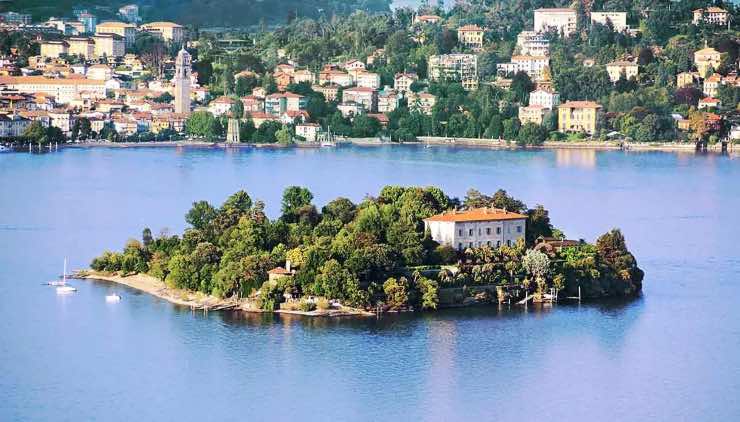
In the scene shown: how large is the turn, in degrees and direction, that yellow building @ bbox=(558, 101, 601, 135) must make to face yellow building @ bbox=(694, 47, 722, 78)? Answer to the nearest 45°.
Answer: approximately 135° to its left

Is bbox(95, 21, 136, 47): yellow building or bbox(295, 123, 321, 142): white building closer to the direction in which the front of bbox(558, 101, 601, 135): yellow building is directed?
the white building

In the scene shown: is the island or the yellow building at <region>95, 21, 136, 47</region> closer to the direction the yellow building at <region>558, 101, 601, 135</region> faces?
the island

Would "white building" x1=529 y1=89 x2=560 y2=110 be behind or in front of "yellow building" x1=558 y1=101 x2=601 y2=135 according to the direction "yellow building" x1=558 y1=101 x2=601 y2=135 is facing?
behind

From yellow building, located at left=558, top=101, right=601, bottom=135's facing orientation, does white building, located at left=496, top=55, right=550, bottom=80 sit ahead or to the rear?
to the rear

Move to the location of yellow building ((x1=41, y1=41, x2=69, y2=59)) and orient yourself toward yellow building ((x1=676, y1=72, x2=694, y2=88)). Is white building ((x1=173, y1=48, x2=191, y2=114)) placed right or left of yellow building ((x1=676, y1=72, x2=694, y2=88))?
right

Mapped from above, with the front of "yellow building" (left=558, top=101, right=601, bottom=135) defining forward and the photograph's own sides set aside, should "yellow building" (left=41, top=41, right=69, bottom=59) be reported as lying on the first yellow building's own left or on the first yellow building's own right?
on the first yellow building's own right

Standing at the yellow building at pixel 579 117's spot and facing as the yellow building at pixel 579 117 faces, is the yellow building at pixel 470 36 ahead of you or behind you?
behind

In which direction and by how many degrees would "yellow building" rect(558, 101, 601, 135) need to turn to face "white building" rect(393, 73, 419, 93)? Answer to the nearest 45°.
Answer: approximately 135° to its right

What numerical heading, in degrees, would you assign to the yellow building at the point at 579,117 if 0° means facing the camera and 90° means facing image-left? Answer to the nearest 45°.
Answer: approximately 0°

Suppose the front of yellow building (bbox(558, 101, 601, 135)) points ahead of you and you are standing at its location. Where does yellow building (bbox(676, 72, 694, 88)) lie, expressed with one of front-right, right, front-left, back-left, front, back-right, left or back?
back-left

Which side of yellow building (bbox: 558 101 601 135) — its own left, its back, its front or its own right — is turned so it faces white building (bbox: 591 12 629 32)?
back
